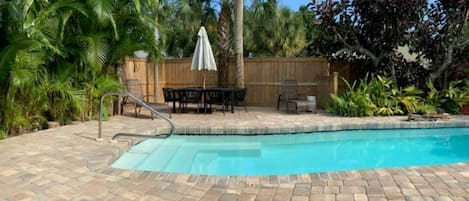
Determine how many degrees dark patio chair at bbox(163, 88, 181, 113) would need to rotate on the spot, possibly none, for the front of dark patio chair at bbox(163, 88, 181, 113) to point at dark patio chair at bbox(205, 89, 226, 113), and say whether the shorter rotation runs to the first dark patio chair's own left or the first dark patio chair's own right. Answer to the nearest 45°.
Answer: approximately 45° to the first dark patio chair's own right

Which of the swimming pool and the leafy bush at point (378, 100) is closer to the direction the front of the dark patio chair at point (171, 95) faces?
the leafy bush

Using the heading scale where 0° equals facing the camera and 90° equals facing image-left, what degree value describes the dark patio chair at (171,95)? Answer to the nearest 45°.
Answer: approximately 225°

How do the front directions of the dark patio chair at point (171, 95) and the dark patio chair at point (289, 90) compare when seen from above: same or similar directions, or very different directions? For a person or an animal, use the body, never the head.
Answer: very different directions

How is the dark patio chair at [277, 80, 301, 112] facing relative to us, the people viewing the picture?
facing the viewer and to the left of the viewer

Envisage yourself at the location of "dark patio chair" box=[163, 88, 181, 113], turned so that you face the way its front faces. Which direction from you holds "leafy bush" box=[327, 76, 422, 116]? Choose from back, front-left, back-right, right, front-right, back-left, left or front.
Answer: front-right

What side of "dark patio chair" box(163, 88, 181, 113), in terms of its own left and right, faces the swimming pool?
right

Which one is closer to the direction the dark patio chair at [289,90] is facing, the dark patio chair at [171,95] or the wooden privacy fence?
the dark patio chair
